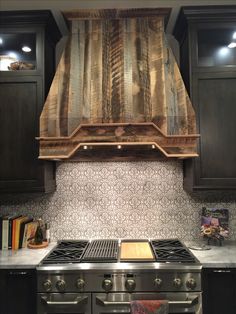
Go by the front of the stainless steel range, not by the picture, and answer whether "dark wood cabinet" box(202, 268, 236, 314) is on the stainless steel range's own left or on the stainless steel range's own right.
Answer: on the stainless steel range's own left

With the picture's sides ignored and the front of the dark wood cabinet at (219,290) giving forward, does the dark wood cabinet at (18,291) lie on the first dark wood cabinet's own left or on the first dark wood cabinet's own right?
on the first dark wood cabinet's own right

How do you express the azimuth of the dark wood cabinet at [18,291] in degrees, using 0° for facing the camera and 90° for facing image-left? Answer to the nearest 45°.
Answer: approximately 0°

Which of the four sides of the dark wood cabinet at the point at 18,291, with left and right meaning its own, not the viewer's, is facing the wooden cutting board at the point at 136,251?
left

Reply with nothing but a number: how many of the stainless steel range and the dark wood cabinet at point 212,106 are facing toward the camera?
2

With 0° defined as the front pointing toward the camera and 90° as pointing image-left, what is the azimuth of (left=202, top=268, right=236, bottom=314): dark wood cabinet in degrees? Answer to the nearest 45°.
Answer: approximately 0°

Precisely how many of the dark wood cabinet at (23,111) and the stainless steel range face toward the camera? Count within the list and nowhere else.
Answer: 2
